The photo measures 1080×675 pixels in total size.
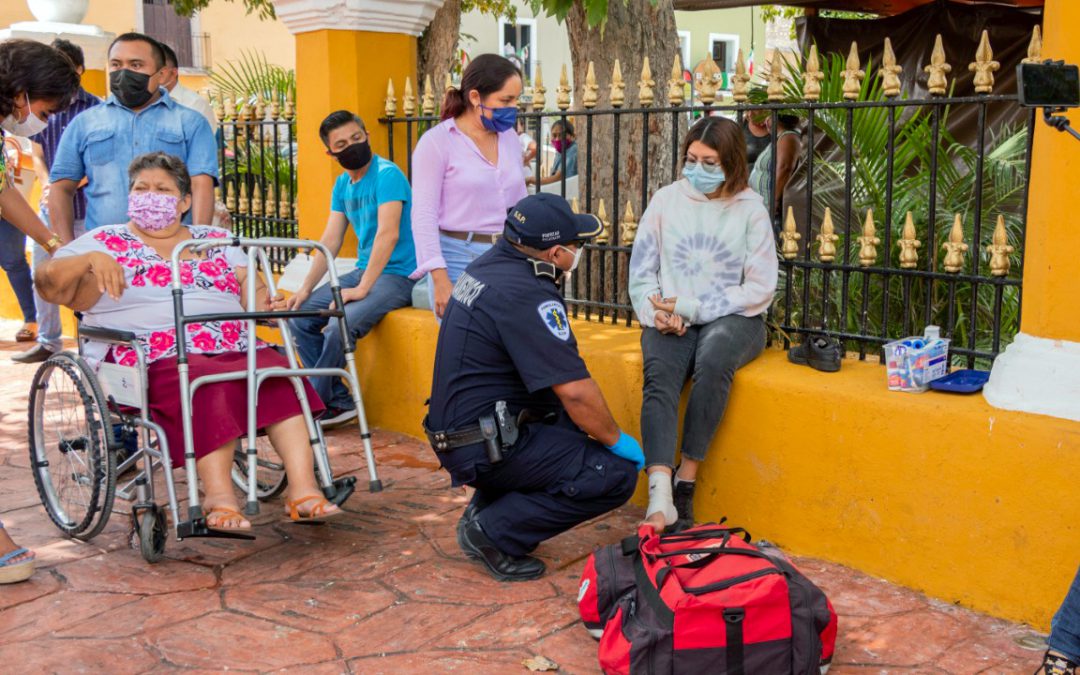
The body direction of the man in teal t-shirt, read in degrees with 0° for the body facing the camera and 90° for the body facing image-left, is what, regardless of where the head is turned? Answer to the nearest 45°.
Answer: approximately 45°

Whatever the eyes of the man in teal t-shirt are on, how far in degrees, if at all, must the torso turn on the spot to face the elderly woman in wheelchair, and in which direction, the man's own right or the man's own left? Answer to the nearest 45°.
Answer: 0° — they already face them

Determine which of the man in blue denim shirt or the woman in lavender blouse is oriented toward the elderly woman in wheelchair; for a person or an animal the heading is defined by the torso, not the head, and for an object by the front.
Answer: the man in blue denim shirt

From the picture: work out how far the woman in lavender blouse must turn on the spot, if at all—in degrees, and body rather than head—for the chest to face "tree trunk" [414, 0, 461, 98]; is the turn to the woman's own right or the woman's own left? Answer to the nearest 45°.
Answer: approximately 135° to the woman's own left

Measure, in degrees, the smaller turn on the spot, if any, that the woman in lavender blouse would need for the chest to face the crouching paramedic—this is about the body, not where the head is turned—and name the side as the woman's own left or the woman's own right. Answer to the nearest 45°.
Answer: approximately 45° to the woman's own right

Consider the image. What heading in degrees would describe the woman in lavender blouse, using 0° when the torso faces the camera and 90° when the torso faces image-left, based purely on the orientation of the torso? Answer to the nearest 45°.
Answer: approximately 315°

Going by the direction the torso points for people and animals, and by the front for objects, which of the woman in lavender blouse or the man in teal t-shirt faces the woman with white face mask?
the man in teal t-shirt

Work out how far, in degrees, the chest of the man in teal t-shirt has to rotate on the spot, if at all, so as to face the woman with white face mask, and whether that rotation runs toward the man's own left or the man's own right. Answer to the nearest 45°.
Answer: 0° — they already face them
